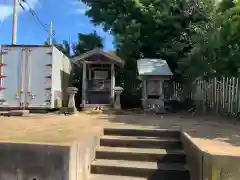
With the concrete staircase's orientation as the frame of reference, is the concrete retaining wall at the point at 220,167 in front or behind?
in front

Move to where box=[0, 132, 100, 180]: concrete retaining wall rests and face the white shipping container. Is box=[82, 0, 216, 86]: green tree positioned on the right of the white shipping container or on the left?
right

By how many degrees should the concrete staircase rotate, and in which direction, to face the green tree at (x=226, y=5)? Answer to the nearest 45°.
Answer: approximately 135° to its left

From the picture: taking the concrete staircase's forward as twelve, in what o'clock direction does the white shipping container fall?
The white shipping container is roughly at 5 o'clock from the concrete staircase.

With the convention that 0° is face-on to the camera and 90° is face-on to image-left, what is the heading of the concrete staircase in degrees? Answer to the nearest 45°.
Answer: approximately 0°

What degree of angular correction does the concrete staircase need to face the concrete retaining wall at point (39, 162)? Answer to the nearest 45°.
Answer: approximately 45° to its right
